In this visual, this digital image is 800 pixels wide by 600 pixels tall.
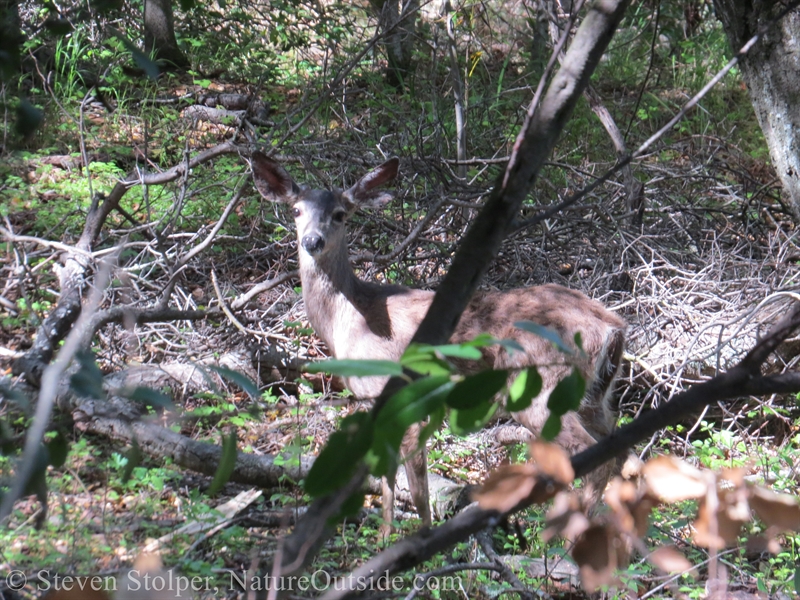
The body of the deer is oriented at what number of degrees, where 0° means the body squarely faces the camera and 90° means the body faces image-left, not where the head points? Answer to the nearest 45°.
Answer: approximately 90°

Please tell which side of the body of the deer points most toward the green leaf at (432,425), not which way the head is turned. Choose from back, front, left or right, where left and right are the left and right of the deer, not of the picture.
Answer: left

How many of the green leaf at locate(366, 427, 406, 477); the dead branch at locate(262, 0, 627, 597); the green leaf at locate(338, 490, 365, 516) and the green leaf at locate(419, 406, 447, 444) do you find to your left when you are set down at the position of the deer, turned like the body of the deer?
4

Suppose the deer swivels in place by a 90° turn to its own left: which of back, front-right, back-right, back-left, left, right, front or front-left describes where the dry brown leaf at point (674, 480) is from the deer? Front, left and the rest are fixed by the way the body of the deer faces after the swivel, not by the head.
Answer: front

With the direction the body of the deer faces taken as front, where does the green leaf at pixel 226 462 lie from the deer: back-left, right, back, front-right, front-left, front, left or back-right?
left

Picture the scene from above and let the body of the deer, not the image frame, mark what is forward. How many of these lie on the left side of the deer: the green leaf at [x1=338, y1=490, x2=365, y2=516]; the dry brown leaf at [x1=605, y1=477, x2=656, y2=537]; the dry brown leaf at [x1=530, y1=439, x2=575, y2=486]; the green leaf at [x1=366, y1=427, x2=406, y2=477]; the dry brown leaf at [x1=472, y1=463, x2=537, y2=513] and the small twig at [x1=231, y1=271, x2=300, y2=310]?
5

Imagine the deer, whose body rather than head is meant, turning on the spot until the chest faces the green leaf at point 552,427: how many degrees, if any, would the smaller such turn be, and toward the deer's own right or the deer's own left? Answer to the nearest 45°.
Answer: approximately 90° to the deer's own left

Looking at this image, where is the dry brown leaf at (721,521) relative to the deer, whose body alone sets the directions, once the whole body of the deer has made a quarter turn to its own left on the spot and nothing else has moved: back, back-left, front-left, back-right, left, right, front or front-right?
front

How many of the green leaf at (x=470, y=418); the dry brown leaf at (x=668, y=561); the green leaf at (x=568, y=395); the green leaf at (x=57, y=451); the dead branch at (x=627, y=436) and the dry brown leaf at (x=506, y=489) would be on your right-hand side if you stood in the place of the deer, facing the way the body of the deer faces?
0

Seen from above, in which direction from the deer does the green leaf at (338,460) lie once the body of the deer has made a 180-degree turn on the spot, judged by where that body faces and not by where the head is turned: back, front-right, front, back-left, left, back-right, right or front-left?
right

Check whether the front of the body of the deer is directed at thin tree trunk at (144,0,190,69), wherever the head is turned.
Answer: no

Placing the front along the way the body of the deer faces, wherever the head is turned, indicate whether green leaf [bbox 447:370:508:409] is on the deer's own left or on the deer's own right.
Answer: on the deer's own left

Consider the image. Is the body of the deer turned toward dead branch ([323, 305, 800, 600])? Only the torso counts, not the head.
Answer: no

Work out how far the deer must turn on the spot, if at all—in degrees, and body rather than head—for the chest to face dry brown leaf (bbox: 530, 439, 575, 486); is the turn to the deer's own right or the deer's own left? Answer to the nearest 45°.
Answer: approximately 90° to the deer's own left

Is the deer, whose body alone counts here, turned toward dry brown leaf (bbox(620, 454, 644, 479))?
no

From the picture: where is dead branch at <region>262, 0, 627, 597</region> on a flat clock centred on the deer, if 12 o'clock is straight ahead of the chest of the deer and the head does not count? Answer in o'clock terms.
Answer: The dead branch is roughly at 9 o'clock from the deer.

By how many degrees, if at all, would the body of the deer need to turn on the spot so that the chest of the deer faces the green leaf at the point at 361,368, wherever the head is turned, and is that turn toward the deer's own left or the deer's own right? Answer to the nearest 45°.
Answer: approximately 90° to the deer's own left

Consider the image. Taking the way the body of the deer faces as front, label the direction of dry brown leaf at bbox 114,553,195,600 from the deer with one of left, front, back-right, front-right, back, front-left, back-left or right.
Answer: left
